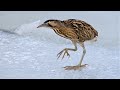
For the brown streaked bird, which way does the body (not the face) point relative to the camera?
to the viewer's left
